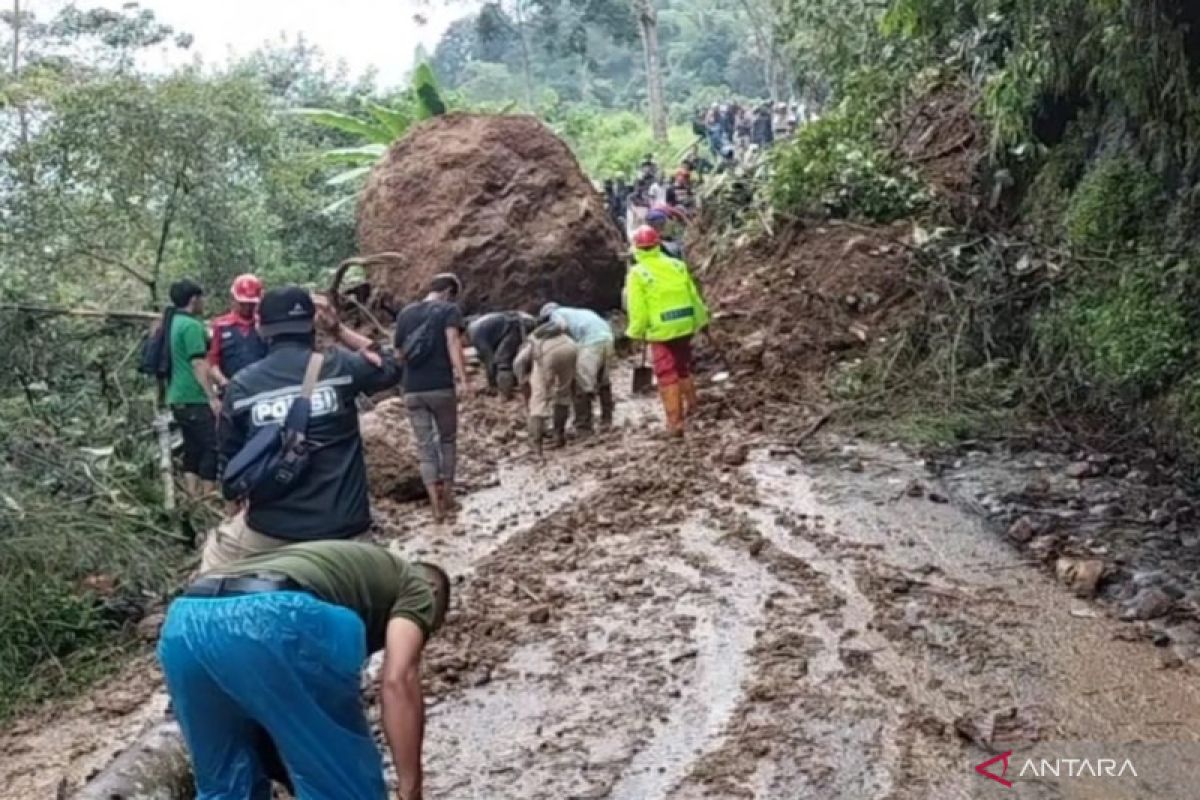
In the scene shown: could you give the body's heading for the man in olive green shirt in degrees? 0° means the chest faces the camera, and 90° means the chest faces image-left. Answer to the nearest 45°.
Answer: approximately 225°

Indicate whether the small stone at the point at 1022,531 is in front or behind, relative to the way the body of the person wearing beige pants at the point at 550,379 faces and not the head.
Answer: behind

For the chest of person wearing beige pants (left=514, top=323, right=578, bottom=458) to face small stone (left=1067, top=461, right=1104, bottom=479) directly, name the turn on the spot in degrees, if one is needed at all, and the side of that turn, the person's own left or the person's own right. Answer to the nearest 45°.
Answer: approximately 135° to the person's own right

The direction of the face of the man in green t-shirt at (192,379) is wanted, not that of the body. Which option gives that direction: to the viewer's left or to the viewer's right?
to the viewer's right

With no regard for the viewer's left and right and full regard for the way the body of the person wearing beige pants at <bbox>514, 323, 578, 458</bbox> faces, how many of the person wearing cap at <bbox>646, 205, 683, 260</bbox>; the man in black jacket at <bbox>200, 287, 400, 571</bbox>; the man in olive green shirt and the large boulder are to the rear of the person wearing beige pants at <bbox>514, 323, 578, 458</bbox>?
2

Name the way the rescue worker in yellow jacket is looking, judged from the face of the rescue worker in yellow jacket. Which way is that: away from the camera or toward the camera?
away from the camera

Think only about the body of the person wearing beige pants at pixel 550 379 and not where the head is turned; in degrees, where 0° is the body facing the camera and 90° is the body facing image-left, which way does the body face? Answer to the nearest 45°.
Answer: approximately 180°

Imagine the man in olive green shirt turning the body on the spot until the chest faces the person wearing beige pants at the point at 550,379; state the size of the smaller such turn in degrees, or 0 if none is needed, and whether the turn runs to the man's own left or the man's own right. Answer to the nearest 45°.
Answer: approximately 45° to the man's own left

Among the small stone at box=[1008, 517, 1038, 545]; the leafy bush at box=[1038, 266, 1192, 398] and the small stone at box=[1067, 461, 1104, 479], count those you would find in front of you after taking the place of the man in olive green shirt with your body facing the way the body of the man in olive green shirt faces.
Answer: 3
